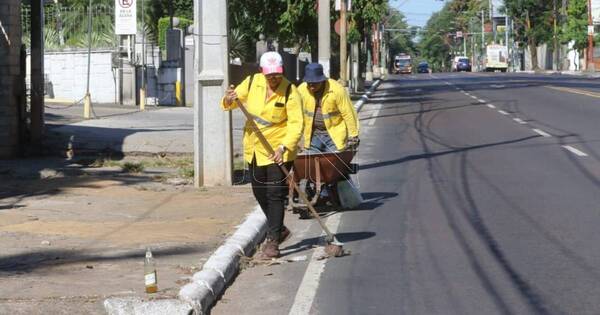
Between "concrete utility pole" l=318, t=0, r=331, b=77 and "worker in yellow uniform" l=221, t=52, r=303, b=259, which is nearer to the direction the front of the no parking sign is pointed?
the worker in yellow uniform

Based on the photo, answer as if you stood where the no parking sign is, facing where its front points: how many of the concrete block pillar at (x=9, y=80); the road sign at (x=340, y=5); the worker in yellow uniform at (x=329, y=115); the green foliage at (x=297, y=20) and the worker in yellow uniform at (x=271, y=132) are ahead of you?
3

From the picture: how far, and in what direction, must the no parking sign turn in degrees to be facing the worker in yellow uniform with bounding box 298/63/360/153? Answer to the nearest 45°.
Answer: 0° — it already faces them

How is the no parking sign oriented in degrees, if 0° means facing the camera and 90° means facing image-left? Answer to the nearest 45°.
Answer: approximately 0°

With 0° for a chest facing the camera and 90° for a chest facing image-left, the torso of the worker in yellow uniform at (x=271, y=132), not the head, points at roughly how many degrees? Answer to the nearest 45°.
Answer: approximately 0°

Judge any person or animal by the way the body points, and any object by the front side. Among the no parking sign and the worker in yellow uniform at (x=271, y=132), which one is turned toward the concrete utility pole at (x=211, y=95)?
the no parking sign

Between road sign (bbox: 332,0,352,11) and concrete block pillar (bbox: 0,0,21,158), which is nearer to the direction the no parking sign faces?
the concrete block pillar

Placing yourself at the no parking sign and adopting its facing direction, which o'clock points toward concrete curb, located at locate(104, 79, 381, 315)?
The concrete curb is roughly at 12 o'clock from the no parking sign.

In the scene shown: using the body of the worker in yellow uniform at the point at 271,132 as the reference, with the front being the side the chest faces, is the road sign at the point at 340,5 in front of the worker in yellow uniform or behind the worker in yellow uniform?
behind

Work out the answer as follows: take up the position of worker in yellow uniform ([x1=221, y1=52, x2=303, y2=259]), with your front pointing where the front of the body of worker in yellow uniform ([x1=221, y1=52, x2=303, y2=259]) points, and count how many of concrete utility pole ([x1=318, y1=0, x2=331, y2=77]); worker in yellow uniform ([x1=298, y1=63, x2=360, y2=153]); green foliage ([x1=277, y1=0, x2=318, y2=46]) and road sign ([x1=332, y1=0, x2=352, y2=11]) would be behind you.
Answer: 4
